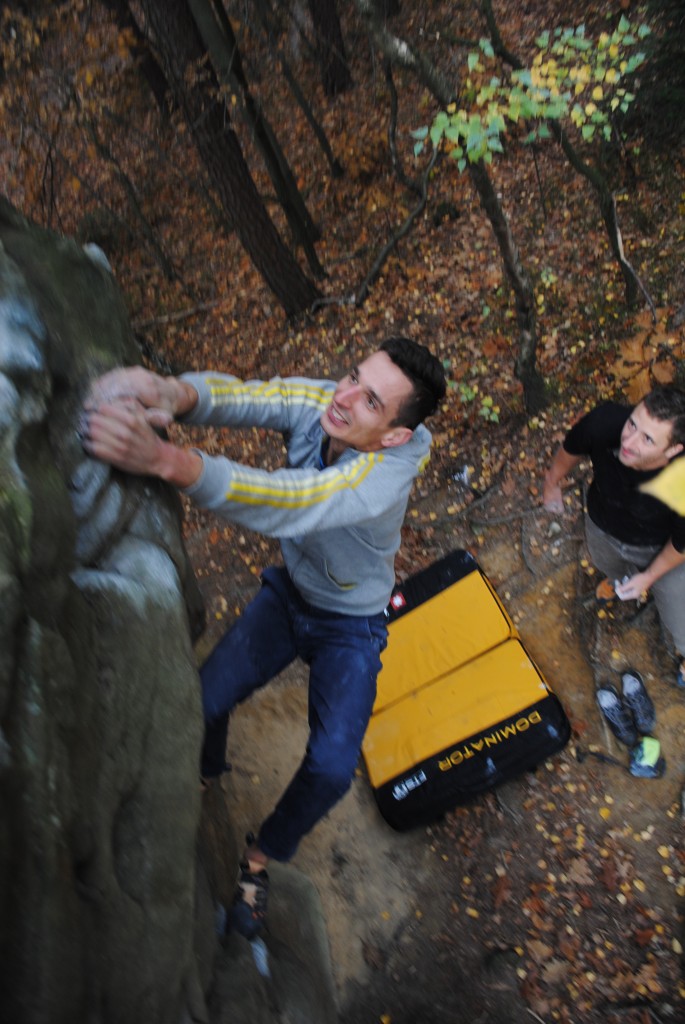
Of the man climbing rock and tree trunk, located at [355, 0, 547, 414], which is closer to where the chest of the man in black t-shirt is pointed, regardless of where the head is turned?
the man climbing rock

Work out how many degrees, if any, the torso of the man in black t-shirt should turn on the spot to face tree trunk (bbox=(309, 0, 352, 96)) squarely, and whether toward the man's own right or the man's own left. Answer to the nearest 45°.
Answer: approximately 135° to the man's own right

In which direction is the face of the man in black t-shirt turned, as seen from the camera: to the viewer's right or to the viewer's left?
to the viewer's left

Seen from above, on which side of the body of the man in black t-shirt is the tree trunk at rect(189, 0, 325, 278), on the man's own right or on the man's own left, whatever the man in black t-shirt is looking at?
on the man's own right

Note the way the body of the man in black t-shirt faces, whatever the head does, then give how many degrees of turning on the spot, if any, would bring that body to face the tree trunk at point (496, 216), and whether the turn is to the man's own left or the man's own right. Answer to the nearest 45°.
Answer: approximately 135° to the man's own right

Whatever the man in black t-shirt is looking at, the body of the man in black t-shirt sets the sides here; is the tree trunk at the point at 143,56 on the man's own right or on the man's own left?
on the man's own right

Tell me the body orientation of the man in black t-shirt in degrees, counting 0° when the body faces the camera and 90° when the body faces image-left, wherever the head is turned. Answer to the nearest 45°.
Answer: approximately 45°
